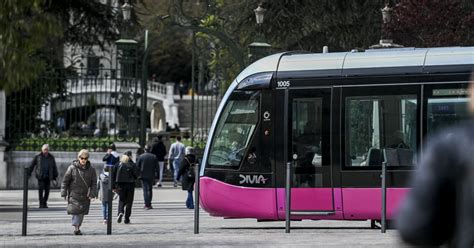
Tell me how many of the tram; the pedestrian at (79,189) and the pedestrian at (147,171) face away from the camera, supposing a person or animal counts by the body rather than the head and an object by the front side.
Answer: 1

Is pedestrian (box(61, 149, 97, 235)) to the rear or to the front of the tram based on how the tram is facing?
to the front

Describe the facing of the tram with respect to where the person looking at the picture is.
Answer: facing to the left of the viewer

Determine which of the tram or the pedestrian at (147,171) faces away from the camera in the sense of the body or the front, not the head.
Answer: the pedestrian

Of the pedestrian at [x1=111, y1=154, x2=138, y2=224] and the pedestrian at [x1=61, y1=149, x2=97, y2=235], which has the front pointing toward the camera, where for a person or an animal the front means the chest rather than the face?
the pedestrian at [x1=61, y1=149, x2=97, y2=235]

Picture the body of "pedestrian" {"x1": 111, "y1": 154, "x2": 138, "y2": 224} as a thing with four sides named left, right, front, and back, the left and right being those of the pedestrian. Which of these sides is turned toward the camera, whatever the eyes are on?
back

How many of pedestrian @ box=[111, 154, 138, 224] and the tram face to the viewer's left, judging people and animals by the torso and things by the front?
1

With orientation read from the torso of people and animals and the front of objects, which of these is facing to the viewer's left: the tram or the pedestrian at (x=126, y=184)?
the tram

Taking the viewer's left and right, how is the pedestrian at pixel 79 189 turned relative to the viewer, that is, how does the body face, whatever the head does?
facing the viewer

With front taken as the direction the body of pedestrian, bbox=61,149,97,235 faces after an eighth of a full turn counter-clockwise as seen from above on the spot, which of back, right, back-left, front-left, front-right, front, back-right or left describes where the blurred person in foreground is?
front-right
